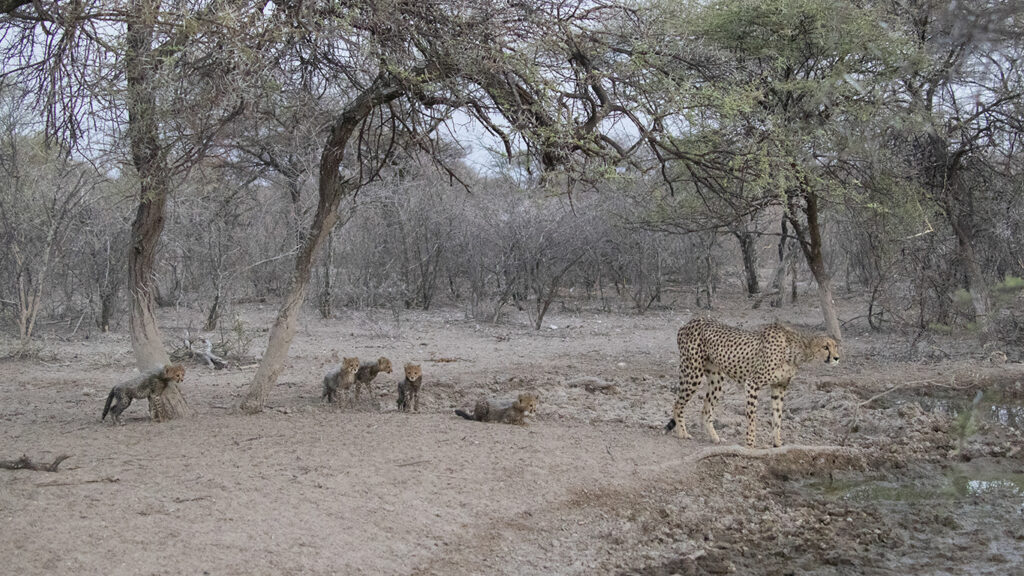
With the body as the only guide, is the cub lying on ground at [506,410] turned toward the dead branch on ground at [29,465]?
no

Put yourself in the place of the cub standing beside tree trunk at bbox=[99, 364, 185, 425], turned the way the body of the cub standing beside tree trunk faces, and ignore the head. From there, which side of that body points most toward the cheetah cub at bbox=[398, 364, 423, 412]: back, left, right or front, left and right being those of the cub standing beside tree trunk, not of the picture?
front

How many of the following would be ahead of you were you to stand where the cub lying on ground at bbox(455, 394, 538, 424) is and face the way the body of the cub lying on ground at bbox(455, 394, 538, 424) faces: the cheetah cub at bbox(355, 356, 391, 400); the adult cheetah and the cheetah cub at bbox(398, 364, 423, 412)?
1

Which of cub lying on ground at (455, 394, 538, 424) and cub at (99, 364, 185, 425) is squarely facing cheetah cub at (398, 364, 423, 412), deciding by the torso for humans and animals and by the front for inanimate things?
cub at (99, 364, 185, 425)

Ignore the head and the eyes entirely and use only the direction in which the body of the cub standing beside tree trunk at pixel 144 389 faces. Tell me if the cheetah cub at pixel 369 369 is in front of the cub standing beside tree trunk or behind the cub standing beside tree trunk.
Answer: in front

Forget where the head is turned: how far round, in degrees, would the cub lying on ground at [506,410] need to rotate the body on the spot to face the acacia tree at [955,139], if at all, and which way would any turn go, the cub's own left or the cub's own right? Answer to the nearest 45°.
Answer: approximately 45° to the cub's own left

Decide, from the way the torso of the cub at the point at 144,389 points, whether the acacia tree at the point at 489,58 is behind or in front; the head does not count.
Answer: in front

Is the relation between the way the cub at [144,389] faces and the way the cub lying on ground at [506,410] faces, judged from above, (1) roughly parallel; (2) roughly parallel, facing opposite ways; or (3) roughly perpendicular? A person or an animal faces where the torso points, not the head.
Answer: roughly parallel

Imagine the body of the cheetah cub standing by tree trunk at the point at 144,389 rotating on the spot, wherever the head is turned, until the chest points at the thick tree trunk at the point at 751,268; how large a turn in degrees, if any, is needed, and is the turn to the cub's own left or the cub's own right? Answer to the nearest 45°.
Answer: approximately 45° to the cub's own left

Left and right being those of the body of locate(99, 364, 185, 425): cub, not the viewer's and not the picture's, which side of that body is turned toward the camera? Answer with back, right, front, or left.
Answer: right

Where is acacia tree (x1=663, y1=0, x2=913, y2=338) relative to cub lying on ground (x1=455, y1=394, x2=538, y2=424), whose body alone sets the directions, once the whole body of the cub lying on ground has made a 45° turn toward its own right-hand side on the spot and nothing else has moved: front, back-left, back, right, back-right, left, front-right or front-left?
left

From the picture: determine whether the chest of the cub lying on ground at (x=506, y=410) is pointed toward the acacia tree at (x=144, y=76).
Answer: no

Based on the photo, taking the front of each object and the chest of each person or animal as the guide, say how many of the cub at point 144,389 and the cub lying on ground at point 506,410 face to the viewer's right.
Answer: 2

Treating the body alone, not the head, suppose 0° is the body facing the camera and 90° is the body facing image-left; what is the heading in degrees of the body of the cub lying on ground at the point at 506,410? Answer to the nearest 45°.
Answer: approximately 270°
